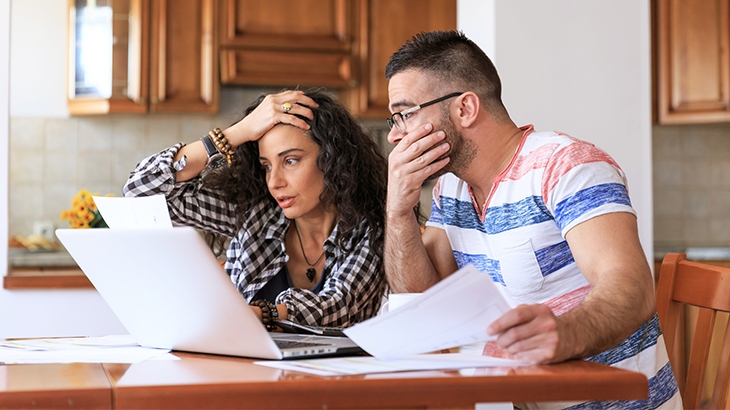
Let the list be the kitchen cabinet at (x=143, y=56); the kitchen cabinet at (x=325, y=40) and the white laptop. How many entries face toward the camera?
2

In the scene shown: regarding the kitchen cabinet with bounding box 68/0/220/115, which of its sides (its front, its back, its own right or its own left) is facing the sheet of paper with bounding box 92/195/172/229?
front

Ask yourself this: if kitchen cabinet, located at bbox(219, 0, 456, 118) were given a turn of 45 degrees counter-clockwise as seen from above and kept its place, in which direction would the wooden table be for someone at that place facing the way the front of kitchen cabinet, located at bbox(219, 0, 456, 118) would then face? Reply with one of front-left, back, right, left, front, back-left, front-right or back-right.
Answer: front-right

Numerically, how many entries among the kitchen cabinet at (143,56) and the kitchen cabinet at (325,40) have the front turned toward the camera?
2

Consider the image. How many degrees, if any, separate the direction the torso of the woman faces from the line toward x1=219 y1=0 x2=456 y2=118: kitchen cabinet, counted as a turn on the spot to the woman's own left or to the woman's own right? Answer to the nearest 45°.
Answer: approximately 135° to the woman's own right

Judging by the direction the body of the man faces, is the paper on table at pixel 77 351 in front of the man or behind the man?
in front

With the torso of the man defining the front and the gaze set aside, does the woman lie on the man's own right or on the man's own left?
on the man's own right

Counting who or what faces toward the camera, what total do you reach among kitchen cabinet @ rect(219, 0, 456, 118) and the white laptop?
1

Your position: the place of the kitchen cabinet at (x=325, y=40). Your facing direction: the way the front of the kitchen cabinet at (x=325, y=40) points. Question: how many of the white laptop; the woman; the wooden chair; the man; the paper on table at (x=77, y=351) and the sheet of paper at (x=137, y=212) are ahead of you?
6

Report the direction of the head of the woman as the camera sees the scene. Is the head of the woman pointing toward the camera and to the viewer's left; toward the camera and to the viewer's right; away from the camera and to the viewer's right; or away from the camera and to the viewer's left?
toward the camera and to the viewer's left

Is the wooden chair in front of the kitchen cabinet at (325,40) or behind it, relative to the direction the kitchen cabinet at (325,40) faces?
in front

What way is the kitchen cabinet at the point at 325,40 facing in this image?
toward the camera

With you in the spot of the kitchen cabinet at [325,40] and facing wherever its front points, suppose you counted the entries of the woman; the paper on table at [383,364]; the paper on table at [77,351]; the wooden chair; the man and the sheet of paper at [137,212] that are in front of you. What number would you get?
6

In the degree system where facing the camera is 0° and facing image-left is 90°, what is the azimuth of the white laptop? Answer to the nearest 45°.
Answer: approximately 225°

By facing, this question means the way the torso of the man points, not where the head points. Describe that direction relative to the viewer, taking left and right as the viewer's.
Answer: facing the viewer and to the left of the viewer

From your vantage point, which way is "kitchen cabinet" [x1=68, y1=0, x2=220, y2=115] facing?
toward the camera

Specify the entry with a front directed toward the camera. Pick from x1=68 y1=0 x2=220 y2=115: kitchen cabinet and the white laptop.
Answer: the kitchen cabinet

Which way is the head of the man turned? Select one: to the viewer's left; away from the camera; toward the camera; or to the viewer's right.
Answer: to the viewer's left
